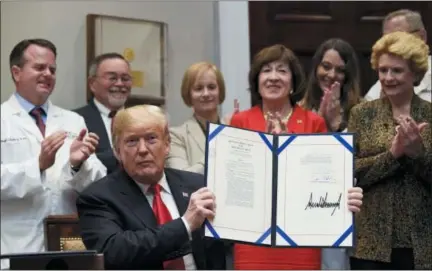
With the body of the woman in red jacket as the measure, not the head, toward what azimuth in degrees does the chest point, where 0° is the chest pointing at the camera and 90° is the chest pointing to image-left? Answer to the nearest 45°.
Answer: approximately 0°

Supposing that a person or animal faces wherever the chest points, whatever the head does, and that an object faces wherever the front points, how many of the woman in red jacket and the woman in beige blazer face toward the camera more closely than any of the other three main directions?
2

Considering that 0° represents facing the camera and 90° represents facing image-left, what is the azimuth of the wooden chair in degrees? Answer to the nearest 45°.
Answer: approximately 315°

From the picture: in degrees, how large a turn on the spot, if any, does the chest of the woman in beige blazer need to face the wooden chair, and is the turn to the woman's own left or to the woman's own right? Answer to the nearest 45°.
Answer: approximately 45° to the woman's own right

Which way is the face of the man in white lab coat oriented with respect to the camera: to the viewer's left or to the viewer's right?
to the viewer's right
